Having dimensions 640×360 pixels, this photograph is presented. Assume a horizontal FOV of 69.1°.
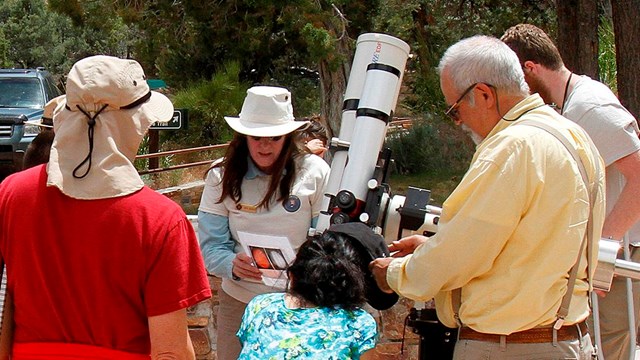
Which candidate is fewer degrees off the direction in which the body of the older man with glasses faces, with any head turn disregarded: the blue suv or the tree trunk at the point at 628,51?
the blue suv

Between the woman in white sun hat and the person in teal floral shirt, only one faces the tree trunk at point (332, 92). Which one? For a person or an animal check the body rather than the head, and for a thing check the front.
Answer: the person in teal floral shirt

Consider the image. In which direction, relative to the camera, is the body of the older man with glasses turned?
to the viewer's left

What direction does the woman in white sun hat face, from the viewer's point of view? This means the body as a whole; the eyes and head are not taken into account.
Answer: toward the camera

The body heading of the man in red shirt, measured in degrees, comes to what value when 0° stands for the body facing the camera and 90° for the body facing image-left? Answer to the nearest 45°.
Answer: approximately 225°

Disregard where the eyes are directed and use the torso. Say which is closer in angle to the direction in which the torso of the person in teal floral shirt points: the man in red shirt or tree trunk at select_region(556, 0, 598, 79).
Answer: the tree trunk

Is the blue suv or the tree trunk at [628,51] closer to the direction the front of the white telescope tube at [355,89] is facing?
the tree trunk

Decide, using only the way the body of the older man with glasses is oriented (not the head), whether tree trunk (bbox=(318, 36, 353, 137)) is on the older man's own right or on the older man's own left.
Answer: on the older man's own right

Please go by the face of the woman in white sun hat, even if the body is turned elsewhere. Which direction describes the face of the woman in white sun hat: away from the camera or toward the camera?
toward the camera

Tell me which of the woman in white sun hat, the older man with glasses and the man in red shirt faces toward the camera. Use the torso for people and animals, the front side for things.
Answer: the woman in white sun hat

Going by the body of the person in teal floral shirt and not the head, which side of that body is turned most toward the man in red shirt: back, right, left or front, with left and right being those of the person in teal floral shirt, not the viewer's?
left

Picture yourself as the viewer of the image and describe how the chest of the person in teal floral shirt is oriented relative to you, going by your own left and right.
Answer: facing away from the viewer

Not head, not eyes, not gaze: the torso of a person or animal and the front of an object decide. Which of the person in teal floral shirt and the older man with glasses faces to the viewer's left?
the older man with glasses

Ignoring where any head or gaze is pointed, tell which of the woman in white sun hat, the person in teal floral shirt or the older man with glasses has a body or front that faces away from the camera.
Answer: the person in teal floral shirt
